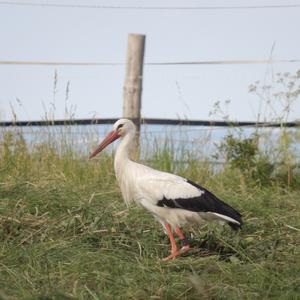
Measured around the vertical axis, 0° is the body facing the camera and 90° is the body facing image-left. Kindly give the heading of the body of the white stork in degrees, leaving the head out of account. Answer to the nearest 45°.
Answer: approximately 90°

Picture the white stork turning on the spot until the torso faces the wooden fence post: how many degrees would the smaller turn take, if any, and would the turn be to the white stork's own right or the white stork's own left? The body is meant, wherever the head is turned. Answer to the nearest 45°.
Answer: approximately 90° to the white stork's own right
